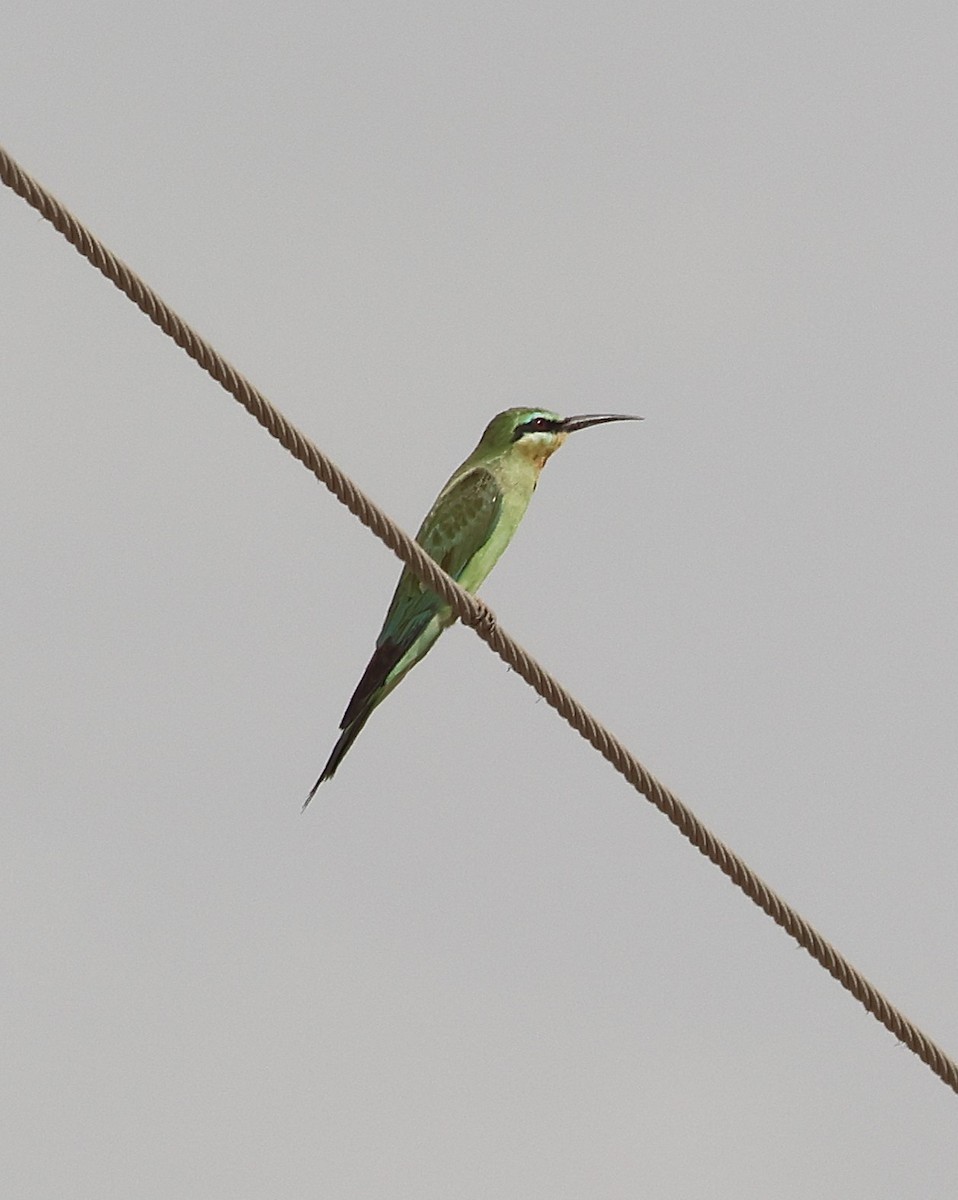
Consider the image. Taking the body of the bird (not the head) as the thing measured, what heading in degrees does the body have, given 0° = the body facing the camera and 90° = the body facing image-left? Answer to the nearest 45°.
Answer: approximately 270°
